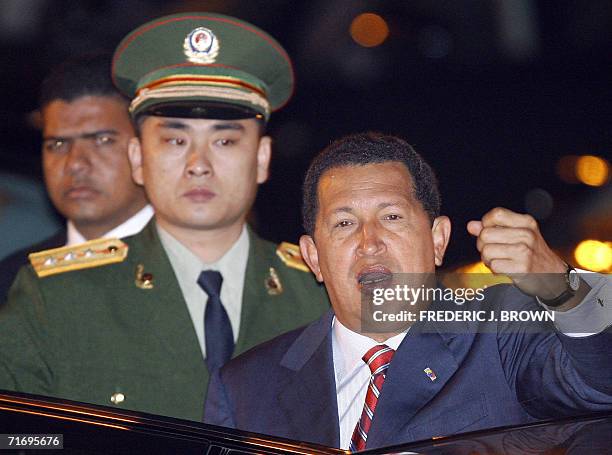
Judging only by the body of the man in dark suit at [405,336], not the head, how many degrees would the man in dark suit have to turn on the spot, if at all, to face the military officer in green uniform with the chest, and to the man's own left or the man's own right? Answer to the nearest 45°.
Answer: approximately 90° to the man's own right

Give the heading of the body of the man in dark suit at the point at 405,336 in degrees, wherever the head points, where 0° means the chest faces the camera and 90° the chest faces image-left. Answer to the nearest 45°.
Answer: approximately 0°
